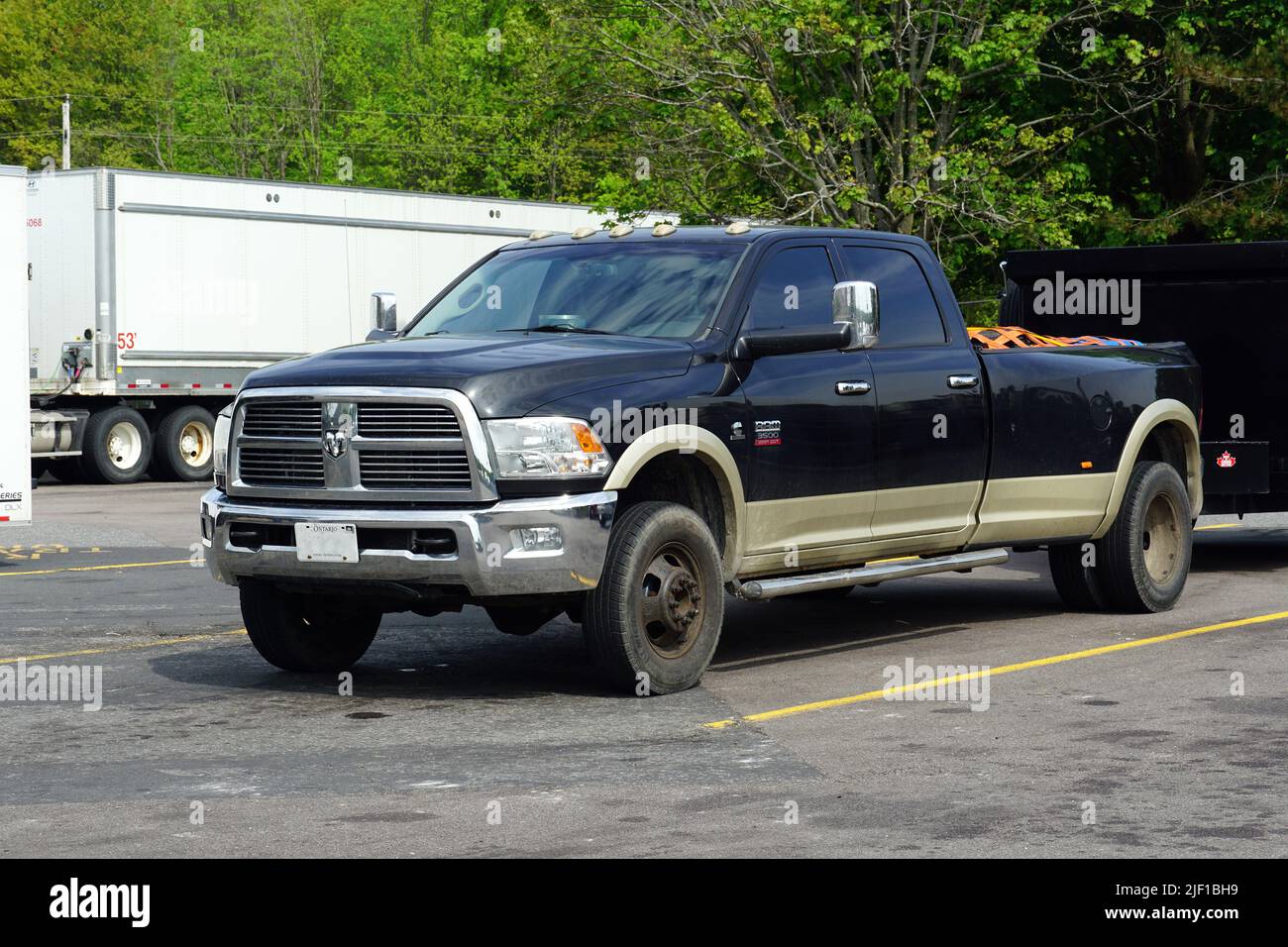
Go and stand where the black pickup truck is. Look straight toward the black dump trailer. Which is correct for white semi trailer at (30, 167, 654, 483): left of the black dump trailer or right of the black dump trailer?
left

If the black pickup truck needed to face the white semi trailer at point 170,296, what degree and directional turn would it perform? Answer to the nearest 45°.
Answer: approximately 135° to its right

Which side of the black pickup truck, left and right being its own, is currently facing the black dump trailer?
back

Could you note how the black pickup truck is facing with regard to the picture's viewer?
facing the viewer and to the left of the viewer

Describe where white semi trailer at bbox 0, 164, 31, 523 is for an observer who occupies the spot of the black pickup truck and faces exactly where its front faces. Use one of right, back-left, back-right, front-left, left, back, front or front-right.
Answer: right
